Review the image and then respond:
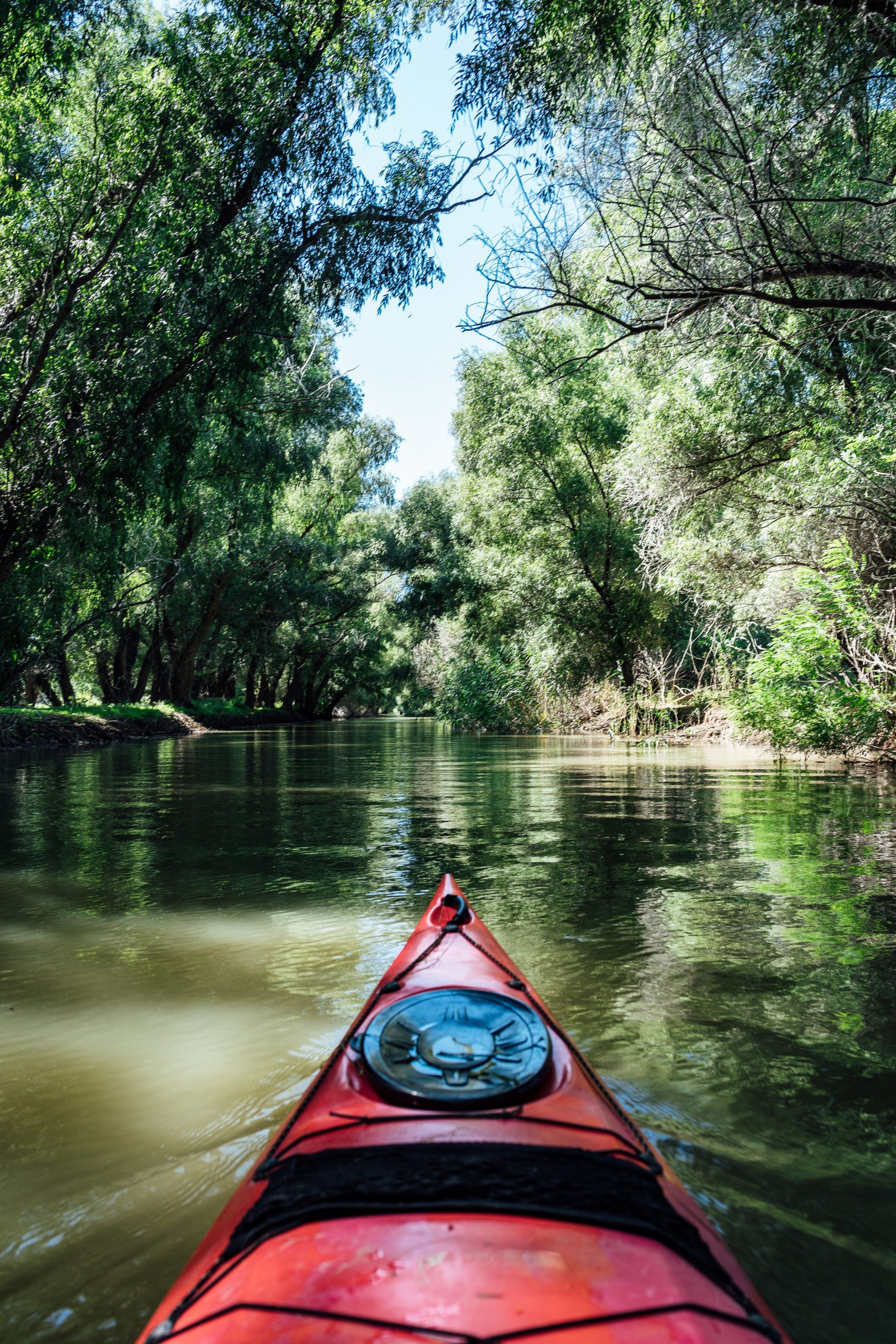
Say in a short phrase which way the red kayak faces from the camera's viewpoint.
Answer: facing away from the viewer

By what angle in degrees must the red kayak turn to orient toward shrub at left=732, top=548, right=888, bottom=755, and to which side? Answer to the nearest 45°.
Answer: approximately 45° to its right

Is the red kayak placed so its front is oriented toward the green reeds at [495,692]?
yes

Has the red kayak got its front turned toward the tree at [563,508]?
yes

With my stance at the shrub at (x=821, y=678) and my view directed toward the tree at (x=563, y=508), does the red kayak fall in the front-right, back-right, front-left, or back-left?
back-left
